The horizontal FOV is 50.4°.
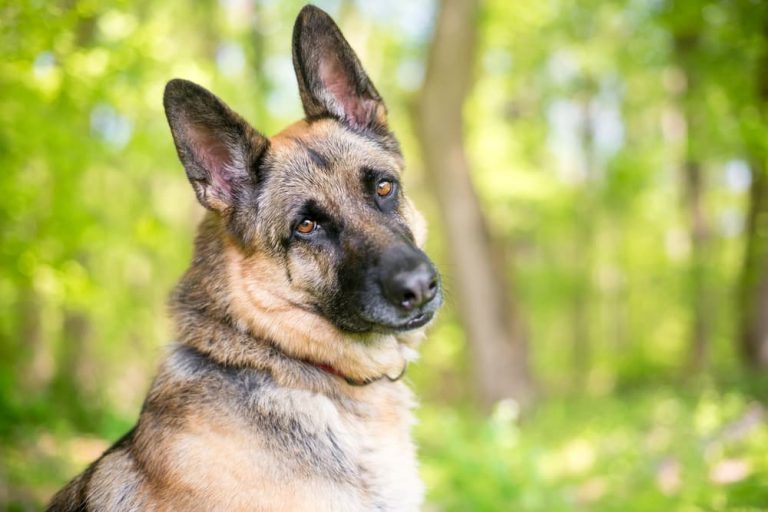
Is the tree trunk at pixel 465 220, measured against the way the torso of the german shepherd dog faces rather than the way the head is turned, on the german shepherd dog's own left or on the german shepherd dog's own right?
on the german shepherd dog's own left

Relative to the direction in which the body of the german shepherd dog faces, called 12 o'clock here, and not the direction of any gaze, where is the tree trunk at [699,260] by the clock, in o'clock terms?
The tree trunk is roughly at 9 o'clock from the german shepherd dog.

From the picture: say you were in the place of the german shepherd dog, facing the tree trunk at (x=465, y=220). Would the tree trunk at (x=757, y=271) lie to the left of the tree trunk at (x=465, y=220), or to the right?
right

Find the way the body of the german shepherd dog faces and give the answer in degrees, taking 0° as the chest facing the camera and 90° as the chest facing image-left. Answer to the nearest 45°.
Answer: approximately 315°

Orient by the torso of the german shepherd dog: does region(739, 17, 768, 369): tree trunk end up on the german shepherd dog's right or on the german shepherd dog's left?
on the german shepherd dog's left

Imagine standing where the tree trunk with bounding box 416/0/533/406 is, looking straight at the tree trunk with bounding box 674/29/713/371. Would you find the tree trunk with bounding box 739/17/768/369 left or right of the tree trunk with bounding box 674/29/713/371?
right
